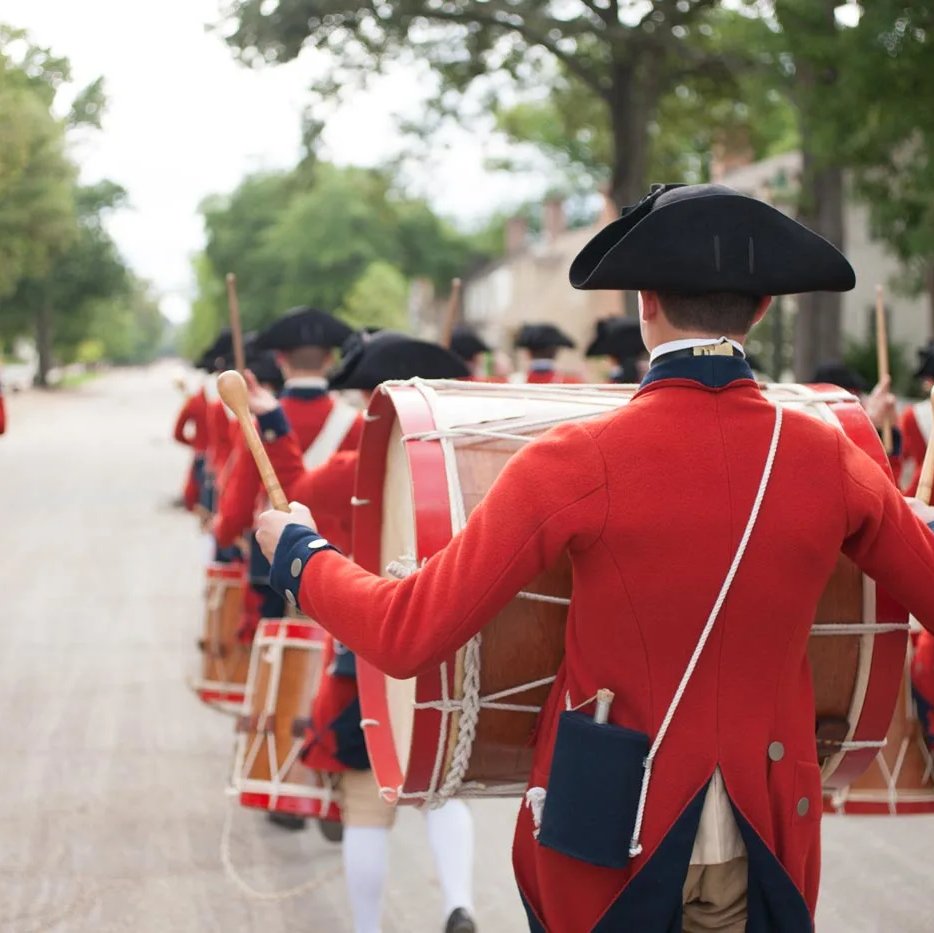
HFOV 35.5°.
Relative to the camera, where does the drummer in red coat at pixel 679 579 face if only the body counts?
away from the camera

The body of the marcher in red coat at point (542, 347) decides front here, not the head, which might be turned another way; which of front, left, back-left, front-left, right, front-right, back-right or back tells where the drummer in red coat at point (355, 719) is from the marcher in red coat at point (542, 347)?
back

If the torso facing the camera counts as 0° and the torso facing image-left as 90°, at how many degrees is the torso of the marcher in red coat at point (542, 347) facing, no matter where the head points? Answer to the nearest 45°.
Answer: approximately 180°

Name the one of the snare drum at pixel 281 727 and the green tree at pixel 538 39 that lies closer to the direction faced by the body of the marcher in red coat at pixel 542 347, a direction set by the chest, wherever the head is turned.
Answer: the green tree

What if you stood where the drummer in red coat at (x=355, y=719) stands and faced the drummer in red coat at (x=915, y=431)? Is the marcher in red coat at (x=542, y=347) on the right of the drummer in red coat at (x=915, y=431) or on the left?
left

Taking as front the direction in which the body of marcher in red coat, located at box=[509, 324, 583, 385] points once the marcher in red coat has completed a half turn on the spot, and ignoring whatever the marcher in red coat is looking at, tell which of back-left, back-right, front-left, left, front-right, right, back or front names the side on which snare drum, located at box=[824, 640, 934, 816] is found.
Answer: front

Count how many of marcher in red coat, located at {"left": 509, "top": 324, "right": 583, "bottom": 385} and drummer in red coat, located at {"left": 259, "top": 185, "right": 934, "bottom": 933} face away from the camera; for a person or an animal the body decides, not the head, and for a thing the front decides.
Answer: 2

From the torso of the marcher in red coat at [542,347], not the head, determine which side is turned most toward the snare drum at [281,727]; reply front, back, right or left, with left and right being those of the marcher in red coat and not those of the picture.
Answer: back

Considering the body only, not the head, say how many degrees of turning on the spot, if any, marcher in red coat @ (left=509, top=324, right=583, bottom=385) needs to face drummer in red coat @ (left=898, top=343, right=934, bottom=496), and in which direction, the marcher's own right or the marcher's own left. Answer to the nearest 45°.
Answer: approximately 180°

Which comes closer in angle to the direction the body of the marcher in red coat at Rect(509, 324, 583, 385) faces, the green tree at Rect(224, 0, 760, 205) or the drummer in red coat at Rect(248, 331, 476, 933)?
the green tree

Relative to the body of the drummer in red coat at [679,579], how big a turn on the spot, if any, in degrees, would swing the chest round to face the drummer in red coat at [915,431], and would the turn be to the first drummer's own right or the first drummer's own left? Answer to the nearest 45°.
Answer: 0° — they already face them

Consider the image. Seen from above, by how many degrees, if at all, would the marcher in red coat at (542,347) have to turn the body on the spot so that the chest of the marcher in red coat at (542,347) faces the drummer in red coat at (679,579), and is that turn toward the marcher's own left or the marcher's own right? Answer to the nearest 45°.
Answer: approximately 180°

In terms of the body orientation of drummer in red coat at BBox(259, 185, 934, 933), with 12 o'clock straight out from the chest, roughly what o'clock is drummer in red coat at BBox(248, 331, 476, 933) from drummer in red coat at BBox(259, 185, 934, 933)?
drummer in red coat at BBox(248, 331, 476, 933) is roughly at 11 o'clock from drummer in red coat at BBox(259, 185, 934, 933).

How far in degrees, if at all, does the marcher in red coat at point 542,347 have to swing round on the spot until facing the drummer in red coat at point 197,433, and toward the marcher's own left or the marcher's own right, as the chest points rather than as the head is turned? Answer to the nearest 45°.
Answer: approximately 90° to the marcher's own left
